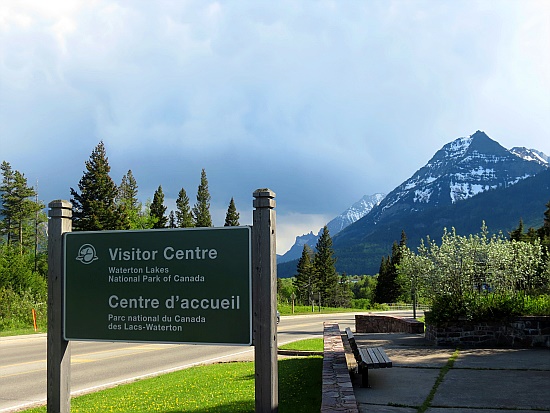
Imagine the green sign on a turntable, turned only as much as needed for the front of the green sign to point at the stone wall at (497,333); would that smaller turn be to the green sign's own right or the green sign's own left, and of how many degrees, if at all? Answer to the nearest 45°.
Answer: approximately 135° to the green sign's own left

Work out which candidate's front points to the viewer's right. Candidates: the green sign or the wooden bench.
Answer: the wooden bench

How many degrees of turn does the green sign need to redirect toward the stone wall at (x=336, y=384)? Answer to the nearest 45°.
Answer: approximately 135° to its left

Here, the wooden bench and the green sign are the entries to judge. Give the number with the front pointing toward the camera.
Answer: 1

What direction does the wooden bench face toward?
to the viewer's right

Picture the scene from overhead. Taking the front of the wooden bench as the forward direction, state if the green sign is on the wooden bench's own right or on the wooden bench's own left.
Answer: on the wooden bench's own right

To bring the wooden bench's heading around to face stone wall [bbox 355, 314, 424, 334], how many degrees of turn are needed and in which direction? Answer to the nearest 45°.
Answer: approximately 90° to its left

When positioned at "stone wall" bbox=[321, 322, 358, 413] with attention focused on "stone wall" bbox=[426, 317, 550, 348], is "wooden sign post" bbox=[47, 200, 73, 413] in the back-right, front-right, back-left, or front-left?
back-left

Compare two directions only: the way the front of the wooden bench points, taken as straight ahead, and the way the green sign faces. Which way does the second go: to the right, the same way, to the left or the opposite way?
to the right

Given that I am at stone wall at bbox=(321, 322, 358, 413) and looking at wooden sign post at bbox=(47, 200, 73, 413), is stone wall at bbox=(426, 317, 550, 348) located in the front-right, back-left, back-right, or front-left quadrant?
back-right
